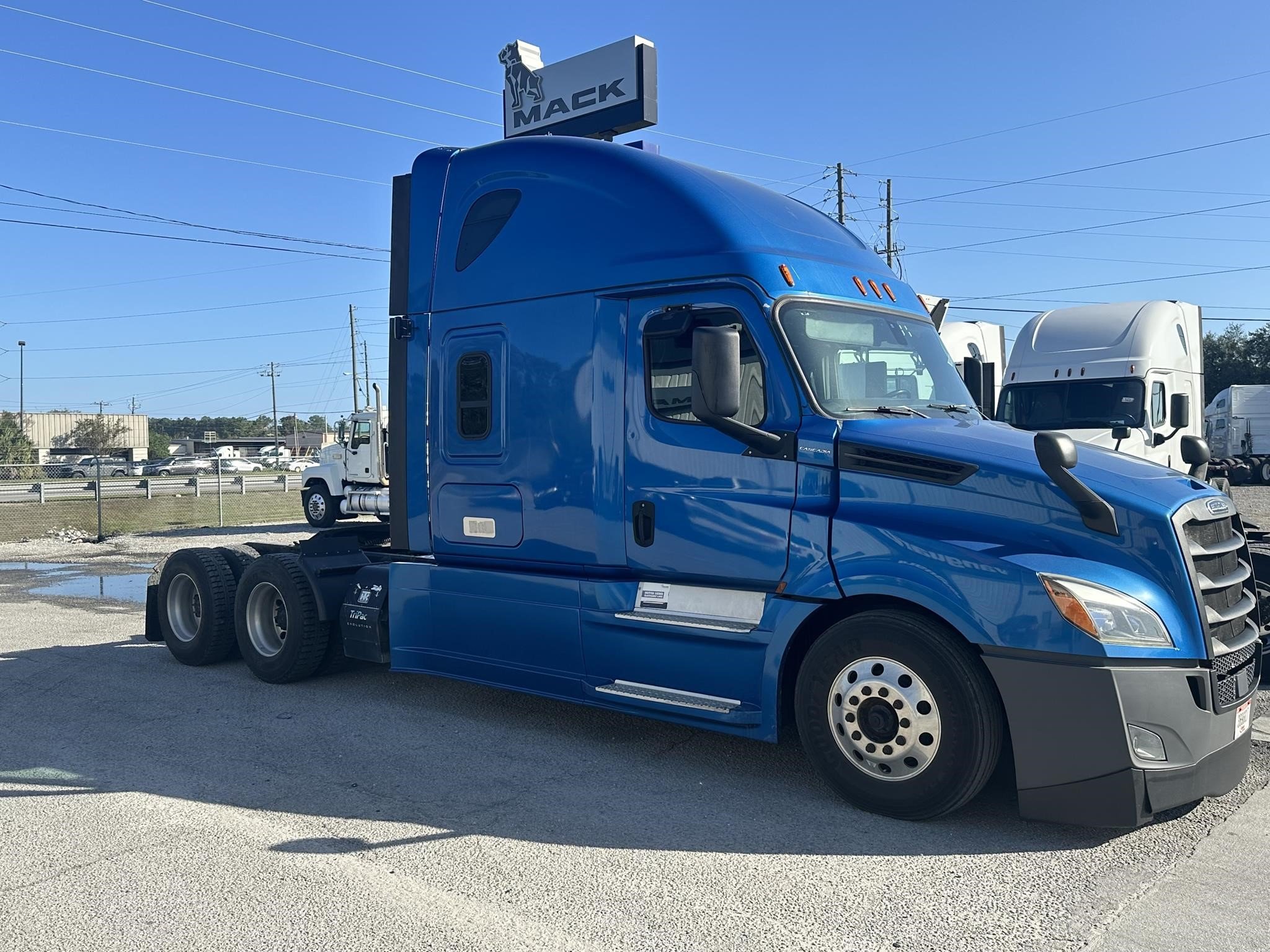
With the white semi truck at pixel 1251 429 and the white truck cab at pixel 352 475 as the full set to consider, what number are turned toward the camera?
0

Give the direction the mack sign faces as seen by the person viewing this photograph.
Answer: facing the viewer and to the left of the viewer

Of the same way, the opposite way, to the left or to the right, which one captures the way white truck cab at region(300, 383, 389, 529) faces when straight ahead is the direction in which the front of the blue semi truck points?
the opposite way

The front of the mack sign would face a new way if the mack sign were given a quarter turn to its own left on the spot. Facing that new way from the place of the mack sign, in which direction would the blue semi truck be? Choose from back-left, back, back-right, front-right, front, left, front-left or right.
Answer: front-right

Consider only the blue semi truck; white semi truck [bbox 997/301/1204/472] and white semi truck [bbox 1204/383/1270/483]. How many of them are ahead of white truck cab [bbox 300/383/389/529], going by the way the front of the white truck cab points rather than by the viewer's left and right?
0

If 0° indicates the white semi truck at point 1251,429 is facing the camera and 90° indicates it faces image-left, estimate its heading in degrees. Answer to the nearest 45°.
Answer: approximately 135°

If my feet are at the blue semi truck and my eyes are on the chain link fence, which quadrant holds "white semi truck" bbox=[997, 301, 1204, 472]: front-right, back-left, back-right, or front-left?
front-right

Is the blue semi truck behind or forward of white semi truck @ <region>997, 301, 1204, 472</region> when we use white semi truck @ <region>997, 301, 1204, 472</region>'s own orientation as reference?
forward

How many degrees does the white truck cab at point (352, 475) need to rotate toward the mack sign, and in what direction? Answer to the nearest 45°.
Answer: approximately 135° to its left

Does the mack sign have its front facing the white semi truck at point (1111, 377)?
no

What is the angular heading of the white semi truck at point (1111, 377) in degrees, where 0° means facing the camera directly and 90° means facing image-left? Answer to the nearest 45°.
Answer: approximately 45°

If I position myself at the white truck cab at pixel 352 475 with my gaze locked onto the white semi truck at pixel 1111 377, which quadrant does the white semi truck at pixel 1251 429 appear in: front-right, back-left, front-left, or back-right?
front-left

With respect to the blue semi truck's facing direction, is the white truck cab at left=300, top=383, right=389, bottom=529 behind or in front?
behind

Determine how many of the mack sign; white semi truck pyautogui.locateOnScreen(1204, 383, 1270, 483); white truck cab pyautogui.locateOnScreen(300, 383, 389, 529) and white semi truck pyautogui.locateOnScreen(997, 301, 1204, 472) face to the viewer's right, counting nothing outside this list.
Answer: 0

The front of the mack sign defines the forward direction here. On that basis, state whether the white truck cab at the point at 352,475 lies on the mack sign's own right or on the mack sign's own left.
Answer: on the mack sign's own right

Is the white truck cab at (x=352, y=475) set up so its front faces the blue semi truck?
no
